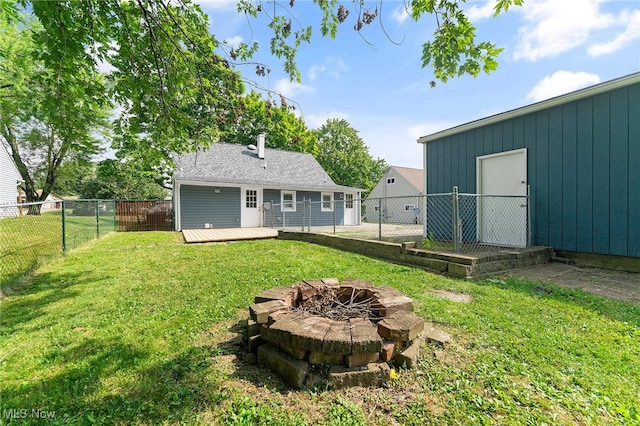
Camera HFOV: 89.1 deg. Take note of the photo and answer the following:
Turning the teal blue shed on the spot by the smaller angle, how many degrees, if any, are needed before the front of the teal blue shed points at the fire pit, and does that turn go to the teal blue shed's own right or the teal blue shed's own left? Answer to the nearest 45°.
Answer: approximately 45° to the teal blue shed's own left

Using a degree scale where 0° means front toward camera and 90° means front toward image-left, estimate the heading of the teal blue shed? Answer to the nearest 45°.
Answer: approximately 45°

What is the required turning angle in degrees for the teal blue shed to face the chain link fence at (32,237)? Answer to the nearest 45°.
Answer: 0° — it already faces it

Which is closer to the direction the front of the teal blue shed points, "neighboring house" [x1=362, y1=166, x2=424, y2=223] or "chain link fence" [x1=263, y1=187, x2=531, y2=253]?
the chain link fence

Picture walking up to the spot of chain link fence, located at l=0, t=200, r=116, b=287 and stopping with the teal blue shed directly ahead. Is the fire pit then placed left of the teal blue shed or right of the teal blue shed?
right
